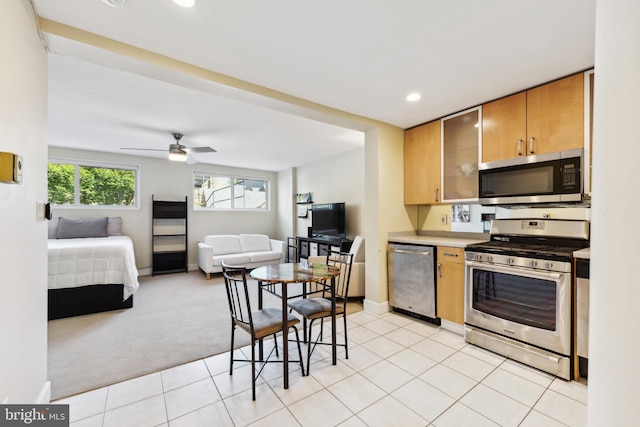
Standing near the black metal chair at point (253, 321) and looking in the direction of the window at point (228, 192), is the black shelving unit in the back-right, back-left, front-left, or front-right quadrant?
front-left

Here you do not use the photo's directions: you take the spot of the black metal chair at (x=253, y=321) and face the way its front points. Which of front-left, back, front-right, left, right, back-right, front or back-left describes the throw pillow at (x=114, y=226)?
left

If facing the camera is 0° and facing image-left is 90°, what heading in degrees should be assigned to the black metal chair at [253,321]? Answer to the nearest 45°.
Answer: approximately 225°

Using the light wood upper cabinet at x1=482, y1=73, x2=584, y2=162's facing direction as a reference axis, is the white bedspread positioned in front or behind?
in front

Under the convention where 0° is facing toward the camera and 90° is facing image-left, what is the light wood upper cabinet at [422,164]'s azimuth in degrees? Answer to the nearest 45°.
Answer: approximately 45°

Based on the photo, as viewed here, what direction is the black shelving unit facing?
toward the camera

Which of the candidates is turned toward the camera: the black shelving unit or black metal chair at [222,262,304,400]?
the black shelving unit

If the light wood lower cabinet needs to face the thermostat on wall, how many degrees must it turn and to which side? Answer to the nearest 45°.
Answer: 0° — it already faces it

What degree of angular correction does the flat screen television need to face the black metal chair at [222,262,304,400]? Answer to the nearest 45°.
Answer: approximately 45° to its left

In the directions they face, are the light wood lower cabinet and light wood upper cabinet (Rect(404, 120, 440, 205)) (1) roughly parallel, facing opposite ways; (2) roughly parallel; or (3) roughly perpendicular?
roughly parallel

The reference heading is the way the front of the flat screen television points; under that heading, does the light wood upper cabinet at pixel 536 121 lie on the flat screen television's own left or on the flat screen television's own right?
on the flat screen television's own left

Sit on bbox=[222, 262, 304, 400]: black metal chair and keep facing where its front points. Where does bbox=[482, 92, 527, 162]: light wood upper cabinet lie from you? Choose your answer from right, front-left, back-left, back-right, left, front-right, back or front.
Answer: front-right

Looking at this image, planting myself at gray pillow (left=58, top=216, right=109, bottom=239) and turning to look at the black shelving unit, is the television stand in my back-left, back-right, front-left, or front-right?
front-right

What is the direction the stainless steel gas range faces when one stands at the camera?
facing the viewer and to the left of the viewer

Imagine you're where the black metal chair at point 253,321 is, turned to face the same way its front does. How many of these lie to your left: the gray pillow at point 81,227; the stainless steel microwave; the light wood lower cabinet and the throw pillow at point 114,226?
2

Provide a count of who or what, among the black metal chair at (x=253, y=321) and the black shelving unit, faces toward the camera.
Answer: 1
